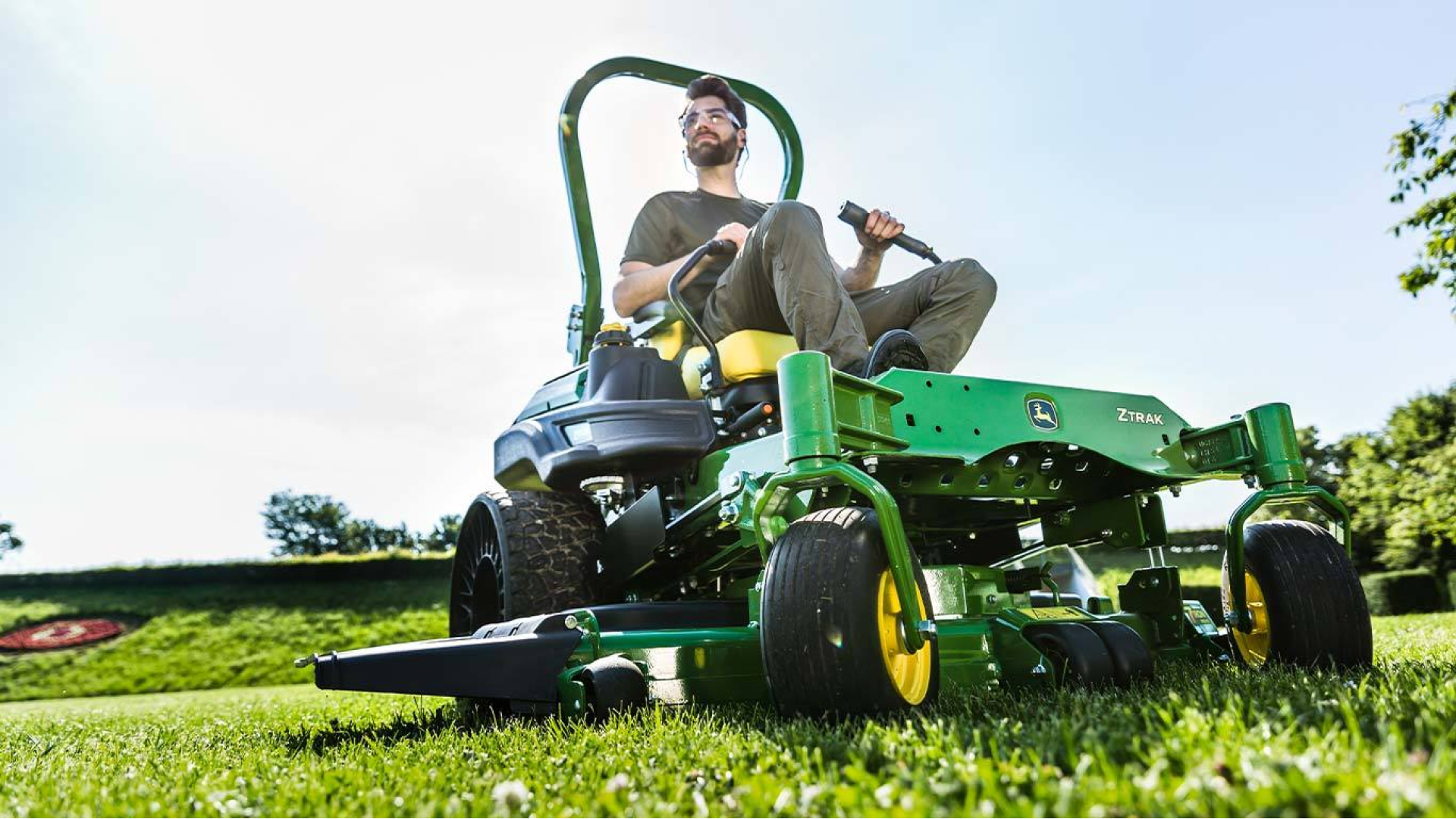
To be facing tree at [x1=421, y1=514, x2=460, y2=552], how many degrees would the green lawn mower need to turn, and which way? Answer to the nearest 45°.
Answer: approximately 180°

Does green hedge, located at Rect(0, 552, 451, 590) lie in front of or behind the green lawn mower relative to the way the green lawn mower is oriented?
behind

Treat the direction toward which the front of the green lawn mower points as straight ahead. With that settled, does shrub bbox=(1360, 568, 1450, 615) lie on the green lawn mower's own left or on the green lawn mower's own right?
on the green lawn mower's own left

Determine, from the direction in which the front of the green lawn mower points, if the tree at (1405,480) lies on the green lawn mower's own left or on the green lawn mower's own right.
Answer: on the green lawn mower's own left

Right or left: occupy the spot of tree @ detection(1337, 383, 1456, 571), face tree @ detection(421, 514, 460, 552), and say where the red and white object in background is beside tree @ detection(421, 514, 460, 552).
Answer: left

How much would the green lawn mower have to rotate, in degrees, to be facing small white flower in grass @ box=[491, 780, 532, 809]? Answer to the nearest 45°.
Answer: approximately 45° to its right

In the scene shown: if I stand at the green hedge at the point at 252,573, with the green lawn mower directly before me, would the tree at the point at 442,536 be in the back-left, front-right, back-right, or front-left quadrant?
back-left

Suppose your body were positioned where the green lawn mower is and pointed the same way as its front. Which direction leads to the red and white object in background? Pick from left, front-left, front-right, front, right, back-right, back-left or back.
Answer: back
